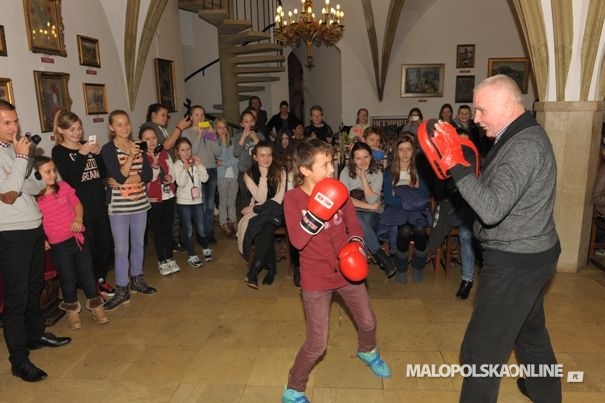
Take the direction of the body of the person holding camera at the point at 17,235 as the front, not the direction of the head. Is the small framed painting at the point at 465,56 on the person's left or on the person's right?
on the person's left

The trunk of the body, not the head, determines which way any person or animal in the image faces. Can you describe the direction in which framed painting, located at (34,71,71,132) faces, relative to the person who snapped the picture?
facing the viewer and to the right of the viewer

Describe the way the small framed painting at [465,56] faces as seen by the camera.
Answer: facing the viewer

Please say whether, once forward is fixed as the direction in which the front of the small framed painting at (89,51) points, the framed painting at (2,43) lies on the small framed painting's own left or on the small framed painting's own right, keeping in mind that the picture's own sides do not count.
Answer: on the small framed painting's own right

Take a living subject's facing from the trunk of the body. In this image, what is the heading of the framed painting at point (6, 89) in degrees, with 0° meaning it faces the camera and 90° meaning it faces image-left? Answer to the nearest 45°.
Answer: approximately 315°

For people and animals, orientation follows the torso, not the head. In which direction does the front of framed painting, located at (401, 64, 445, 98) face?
toward the camera

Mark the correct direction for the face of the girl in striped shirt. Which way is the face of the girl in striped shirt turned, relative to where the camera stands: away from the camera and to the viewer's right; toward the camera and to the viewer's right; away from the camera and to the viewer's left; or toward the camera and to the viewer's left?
toward the camera and to the viewer's right

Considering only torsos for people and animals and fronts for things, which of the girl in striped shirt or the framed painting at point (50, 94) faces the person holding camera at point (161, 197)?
the framed painting

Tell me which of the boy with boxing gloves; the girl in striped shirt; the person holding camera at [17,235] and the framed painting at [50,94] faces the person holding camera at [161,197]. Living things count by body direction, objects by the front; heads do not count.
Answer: the framed painting

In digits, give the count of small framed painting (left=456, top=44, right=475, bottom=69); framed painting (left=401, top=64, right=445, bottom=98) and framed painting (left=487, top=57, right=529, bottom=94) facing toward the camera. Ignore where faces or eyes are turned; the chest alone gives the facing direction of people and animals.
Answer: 3

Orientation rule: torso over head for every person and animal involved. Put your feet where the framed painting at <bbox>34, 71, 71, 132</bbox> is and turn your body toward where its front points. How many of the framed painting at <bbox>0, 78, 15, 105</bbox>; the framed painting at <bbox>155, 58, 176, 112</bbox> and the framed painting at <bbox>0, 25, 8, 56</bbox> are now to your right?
2

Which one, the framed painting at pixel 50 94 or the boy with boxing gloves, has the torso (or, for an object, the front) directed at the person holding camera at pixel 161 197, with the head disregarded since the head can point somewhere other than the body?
the framed painting

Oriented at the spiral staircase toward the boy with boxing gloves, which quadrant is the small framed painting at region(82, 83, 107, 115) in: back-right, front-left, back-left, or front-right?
front-right

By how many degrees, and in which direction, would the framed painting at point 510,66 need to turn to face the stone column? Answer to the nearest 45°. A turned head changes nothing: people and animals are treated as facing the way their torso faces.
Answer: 0° — it already faces it

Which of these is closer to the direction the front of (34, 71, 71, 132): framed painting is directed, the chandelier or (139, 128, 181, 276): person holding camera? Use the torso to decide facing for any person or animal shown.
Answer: the person holding camera
